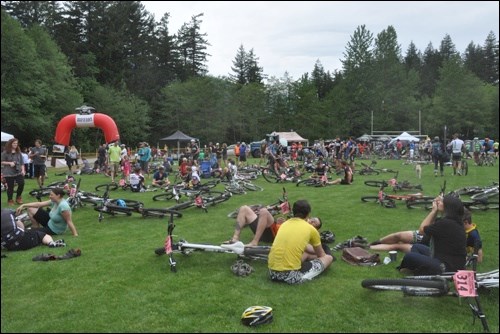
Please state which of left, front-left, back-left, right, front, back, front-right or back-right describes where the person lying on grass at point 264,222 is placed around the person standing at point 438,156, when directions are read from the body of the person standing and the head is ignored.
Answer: back

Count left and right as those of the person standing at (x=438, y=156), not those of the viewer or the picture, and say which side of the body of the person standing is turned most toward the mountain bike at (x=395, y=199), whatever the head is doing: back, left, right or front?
back

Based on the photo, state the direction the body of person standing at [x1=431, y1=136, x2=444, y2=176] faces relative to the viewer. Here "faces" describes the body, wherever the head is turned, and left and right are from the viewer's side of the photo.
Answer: facing away from the viewer

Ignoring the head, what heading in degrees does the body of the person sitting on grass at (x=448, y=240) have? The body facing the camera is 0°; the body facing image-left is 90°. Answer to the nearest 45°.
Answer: approximately 90°

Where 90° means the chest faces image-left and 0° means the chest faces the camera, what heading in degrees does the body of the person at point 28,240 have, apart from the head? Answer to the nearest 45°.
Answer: approximately 270°

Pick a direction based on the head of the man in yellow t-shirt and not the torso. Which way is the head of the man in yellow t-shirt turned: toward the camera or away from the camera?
away from the camera
